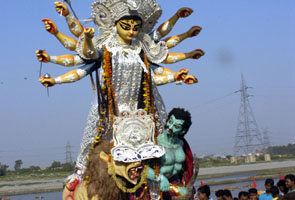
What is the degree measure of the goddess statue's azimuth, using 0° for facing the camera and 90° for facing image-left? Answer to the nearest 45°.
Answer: approximately 0°
